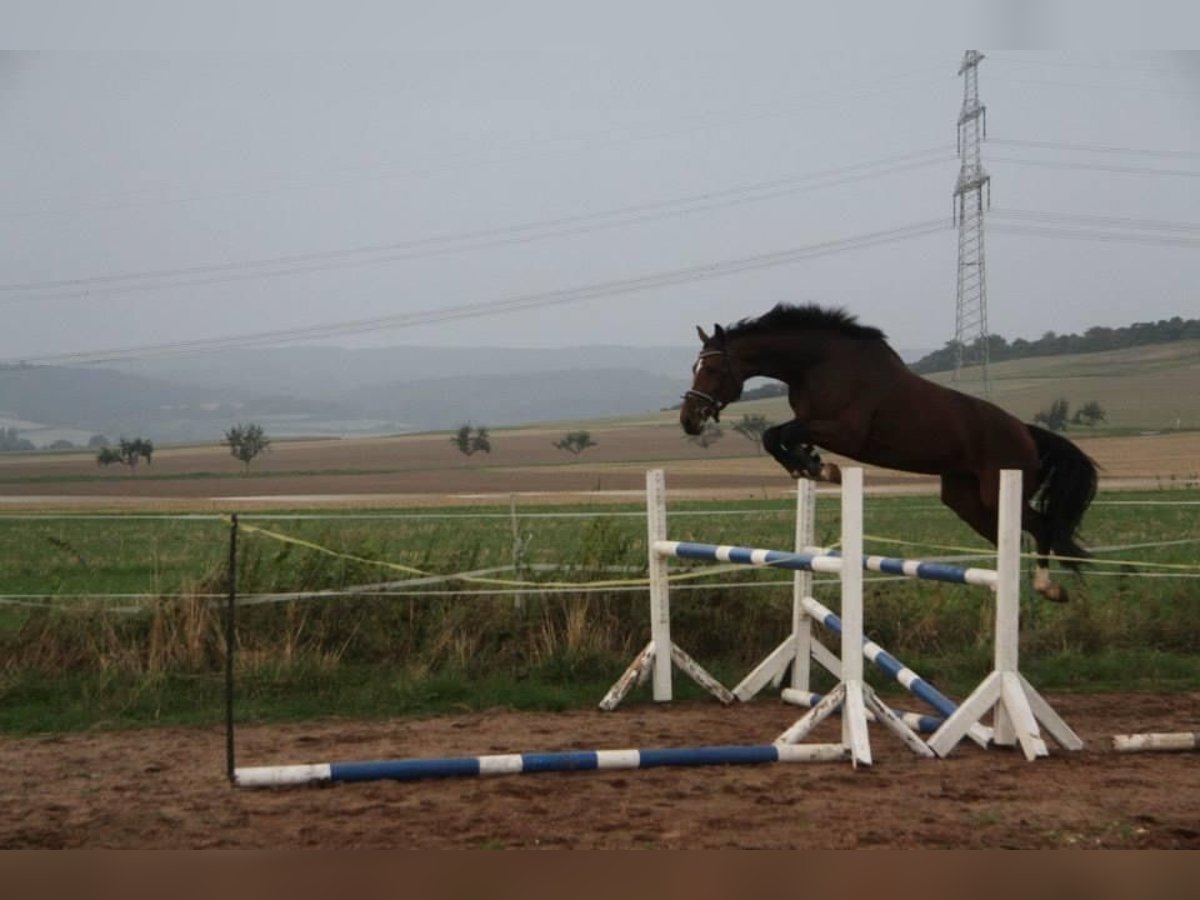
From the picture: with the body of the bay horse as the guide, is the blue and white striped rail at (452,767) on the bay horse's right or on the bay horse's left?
on the bay horse's left

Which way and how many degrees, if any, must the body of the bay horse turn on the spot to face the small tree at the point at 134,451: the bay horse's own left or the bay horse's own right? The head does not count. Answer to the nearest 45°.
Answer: approximately 45° to the bay horse's own right

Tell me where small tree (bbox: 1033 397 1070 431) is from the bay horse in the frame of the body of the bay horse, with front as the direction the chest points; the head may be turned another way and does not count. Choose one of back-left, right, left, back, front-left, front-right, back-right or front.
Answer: right

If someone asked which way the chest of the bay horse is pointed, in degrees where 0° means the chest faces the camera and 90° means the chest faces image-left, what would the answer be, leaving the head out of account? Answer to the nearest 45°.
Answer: approximately 90°

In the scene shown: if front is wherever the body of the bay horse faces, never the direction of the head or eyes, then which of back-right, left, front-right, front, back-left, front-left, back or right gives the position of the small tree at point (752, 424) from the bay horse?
right

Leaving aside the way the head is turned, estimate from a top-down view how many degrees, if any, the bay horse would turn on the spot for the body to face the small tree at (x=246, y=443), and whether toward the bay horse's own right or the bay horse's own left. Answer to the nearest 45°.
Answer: approximately 45° to the bay horse's own right

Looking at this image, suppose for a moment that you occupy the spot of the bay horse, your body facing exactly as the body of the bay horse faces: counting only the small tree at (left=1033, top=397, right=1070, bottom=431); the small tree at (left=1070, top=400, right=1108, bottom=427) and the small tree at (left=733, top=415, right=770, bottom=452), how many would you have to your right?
3

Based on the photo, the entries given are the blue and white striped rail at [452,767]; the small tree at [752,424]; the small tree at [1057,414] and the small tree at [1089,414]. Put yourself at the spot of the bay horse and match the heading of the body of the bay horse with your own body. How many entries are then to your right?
3

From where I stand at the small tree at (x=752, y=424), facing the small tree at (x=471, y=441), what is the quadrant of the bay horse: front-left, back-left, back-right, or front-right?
front-left

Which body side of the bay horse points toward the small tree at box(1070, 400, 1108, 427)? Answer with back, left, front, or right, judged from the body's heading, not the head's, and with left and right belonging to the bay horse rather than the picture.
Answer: right

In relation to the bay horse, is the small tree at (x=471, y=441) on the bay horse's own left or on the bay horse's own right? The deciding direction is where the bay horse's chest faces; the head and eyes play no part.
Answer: on the bay horse's own right

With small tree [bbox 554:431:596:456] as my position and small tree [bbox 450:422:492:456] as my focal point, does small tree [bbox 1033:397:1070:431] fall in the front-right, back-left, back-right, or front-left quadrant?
back-right
